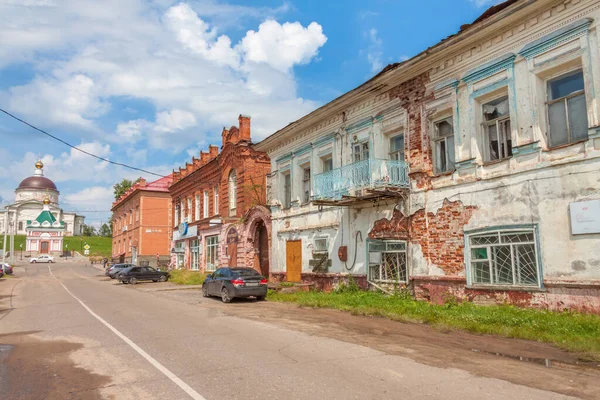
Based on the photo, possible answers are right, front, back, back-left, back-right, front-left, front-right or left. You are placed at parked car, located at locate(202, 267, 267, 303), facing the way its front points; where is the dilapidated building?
back

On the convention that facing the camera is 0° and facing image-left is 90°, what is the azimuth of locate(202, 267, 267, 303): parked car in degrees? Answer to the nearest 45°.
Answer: approximately 135°

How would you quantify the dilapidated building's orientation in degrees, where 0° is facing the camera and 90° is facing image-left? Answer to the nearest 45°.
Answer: approximately 45°

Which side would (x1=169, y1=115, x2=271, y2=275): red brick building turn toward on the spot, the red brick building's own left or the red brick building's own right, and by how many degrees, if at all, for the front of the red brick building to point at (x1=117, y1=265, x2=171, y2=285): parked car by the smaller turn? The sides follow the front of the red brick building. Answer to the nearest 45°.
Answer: approximately 90° to the red brick building's own right

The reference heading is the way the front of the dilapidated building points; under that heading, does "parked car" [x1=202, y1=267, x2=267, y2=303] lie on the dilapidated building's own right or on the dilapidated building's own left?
on the dilapidated building's own right

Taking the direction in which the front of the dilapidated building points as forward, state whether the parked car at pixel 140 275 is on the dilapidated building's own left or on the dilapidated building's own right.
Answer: on the dilapidated building's own right

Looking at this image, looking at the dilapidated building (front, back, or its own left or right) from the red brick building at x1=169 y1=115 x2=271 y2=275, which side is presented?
right

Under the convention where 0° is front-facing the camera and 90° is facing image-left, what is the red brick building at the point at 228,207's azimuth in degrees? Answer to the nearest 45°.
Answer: approximately 45°

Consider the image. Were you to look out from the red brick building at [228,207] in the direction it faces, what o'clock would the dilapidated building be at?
The dilapidated building is roughly at 10 o'clock from the red brick building.
